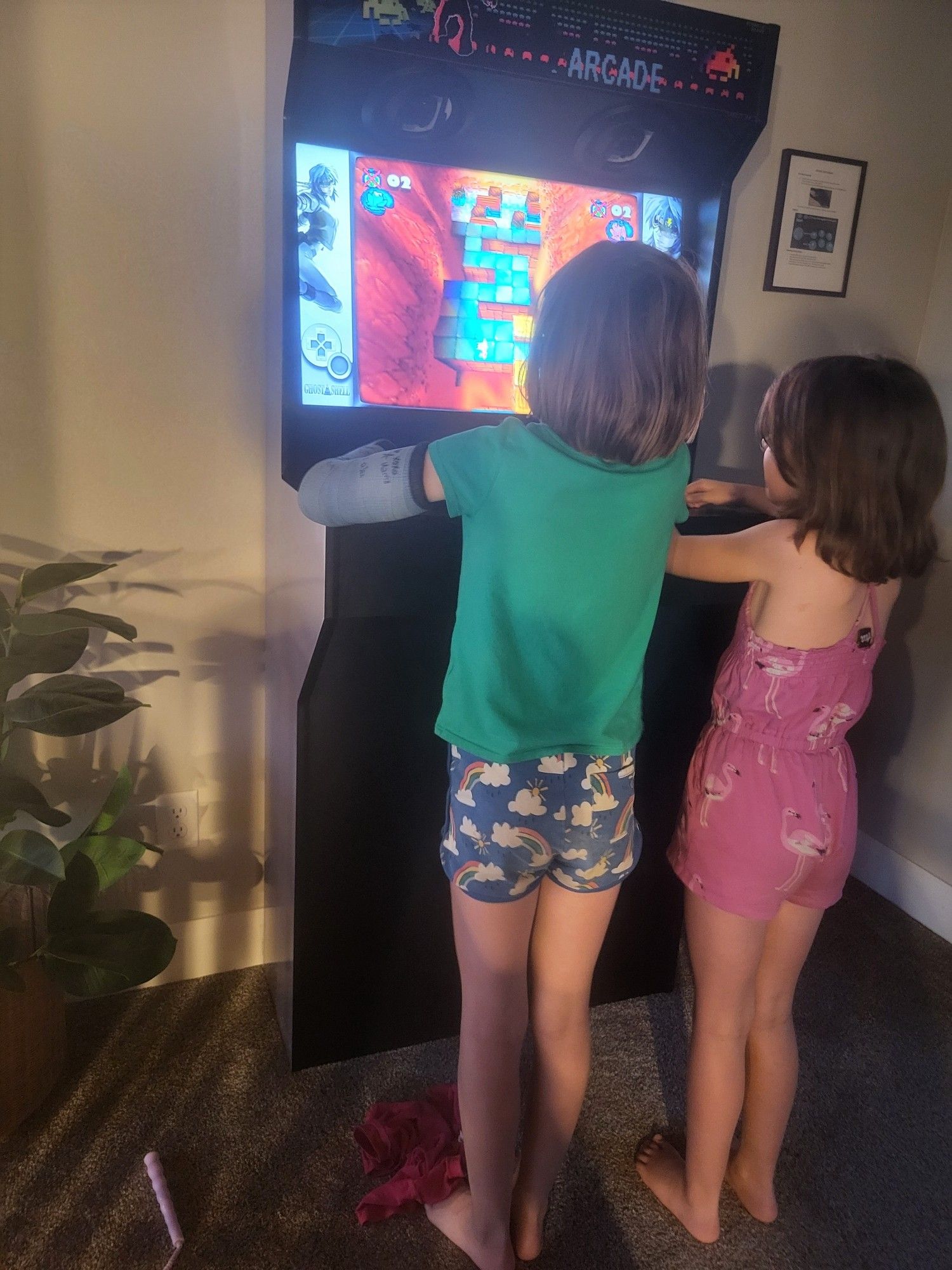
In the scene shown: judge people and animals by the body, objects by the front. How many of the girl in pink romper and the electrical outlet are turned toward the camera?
1

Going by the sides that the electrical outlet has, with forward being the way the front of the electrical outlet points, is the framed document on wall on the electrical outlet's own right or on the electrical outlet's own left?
on the electrical outlet's own left

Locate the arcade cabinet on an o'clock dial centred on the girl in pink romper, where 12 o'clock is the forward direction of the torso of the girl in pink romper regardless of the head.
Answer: The arcade cabinet is roughly at 11 o'clock from the girl in pink romper.

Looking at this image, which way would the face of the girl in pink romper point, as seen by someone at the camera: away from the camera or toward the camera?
away from the camera

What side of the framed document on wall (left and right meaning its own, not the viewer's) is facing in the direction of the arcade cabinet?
right
